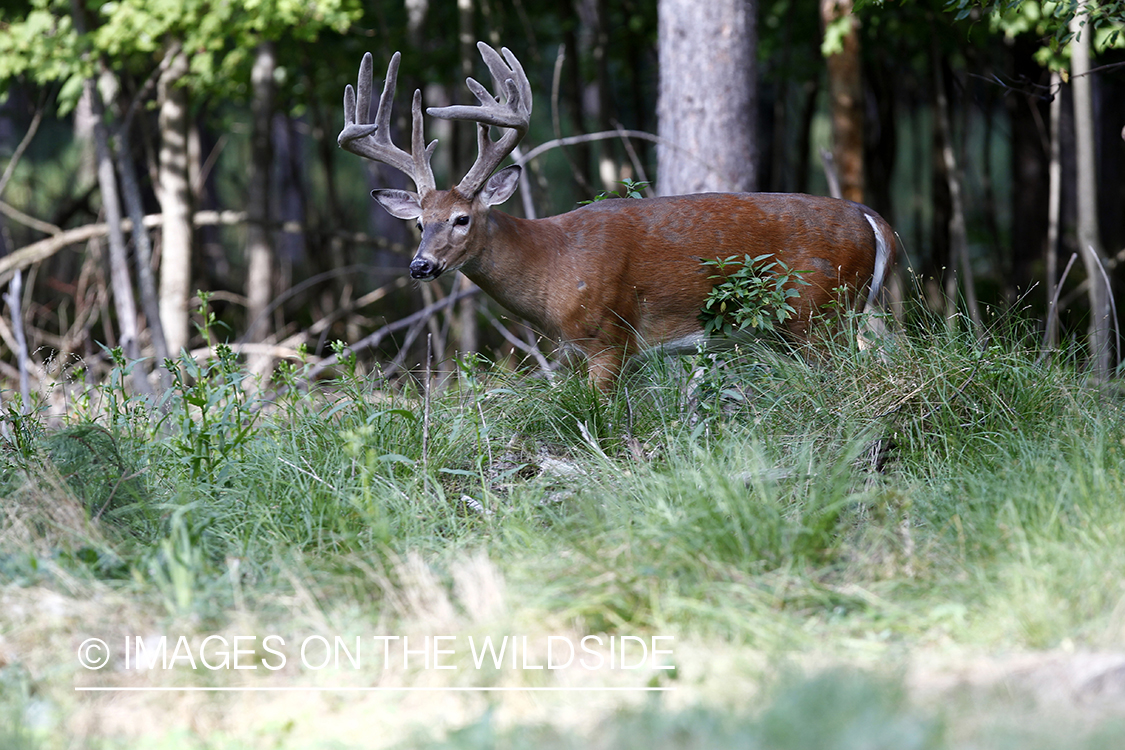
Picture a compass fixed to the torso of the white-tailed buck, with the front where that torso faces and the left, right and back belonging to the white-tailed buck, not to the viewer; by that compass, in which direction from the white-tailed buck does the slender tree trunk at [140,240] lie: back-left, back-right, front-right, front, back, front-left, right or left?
front-right

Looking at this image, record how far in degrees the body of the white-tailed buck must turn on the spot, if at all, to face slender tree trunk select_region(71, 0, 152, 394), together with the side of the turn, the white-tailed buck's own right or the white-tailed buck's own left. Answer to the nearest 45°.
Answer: approximately 45° to the white-tailed buck's own right

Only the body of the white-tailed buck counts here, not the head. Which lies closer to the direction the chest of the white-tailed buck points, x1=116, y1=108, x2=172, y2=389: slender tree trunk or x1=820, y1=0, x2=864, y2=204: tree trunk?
the slender tree trunk

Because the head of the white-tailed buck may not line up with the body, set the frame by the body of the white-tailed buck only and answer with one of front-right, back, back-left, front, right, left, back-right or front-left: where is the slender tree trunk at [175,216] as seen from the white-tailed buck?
front-right

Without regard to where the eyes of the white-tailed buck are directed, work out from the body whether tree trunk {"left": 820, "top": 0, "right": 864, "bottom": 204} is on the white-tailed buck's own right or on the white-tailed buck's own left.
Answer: on the white-tailed buck's own right

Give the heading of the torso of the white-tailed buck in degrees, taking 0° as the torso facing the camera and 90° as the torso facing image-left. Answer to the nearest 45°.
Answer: approximately 90°

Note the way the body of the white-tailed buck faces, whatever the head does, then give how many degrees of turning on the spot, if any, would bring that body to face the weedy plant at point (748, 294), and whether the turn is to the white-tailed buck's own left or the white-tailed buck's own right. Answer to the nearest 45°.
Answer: approximately 135° to the white-tailed buck's own left

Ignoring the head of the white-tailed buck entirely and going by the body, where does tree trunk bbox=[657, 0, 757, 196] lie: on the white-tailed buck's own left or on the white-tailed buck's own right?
on the white-tailed buck's own right

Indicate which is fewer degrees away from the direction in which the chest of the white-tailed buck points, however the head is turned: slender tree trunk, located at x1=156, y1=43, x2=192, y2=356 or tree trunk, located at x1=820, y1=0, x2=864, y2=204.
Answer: the slender tree trunk

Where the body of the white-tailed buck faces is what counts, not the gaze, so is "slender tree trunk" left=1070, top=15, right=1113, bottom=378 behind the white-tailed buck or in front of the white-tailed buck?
behind

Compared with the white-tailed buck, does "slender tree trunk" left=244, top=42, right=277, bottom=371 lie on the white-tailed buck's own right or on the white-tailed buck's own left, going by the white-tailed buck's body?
on the white-tailed buck's own right

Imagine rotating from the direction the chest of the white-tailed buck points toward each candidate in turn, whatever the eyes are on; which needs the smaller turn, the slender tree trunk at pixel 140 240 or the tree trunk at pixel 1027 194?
the slender tree trunk

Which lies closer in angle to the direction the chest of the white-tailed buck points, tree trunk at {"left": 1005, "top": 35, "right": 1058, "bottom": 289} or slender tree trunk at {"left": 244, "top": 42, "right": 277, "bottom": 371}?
the slender tree trunk
